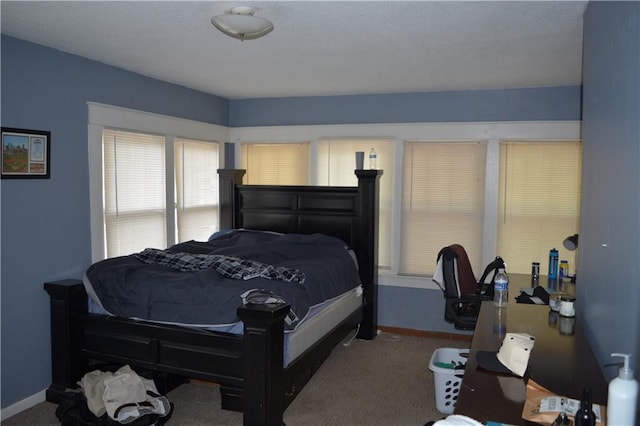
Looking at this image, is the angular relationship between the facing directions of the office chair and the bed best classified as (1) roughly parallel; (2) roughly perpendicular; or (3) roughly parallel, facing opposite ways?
roughly perpendicular

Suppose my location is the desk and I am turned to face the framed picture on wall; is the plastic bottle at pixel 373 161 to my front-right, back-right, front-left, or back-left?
front-right

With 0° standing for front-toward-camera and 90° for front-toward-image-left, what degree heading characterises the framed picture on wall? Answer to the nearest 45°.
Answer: approximately 315°

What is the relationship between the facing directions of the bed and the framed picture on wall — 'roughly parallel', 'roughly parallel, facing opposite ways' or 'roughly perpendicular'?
roughly perpendicular

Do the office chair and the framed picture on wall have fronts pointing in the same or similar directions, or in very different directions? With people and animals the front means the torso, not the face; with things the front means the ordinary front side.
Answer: same or similar directions

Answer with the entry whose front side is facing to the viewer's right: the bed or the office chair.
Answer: the office chair

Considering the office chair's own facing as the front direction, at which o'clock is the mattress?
The mattress is roughly at 5 o'clock from the office chair.

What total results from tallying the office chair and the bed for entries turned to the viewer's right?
1

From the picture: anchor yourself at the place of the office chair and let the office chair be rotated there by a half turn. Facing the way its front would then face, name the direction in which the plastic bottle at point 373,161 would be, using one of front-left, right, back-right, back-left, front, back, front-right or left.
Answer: front-right

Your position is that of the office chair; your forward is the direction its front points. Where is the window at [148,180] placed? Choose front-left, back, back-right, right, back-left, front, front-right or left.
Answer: back

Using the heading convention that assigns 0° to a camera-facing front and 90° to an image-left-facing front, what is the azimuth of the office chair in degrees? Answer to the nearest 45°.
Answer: approximately 270°

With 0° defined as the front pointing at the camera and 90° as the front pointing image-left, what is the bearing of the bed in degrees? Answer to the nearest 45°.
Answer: approximately 45°
